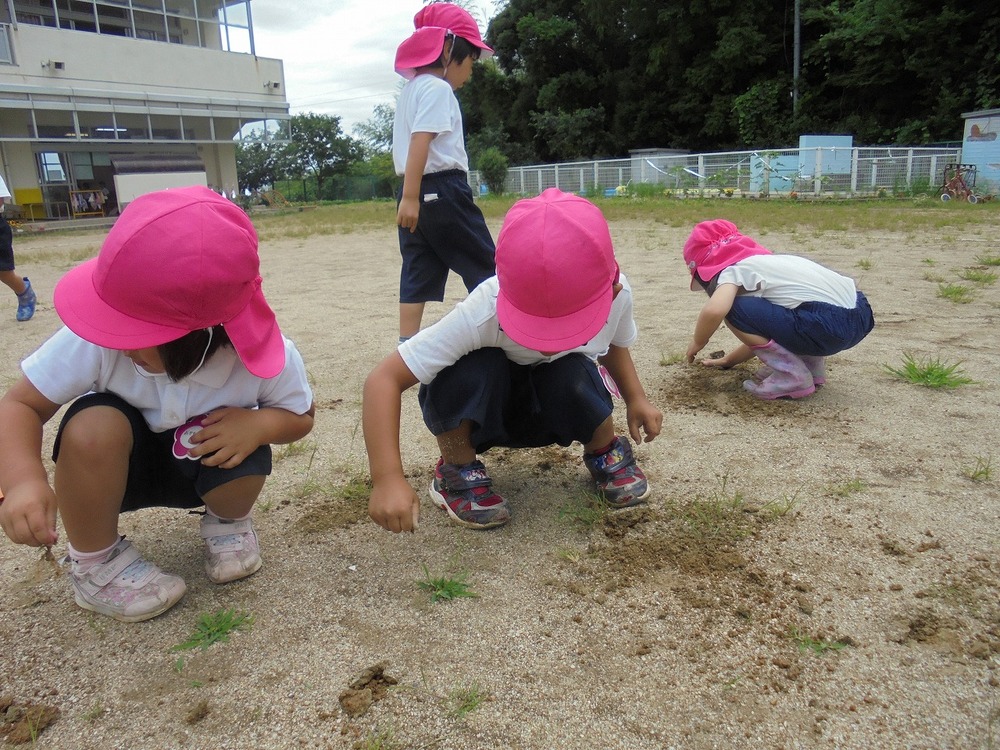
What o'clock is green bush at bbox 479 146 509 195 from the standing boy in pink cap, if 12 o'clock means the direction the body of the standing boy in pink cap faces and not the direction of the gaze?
The green bush is roughly at 9 o'clock from the standing boy in pink cap.

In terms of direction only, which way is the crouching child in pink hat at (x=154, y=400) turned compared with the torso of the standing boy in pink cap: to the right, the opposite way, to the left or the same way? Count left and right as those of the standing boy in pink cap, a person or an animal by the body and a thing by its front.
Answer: to the right

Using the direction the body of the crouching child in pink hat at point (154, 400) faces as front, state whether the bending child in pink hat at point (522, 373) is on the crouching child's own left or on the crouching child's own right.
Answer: on the crouching child's own left

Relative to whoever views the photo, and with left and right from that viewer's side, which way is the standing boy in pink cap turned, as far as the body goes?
facing to the right of the viewer

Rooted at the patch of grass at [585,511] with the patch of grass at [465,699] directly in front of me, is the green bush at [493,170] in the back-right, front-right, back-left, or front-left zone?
back-right

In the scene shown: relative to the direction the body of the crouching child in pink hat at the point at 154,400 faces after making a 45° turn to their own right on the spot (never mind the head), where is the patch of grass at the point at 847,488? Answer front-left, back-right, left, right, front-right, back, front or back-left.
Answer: back-left

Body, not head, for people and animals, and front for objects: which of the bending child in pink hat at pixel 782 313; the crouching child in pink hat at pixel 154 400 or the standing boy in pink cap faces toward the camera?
the crouching child in pink hat

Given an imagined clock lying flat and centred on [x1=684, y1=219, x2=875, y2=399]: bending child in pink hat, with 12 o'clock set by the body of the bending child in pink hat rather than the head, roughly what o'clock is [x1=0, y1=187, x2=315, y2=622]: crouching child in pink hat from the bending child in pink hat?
The crouching child in pink hat is roughly at 10 o'clock from the bending child in pink hat.

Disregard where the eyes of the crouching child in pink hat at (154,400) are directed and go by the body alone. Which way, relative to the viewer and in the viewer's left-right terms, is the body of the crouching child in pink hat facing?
facing the viewer

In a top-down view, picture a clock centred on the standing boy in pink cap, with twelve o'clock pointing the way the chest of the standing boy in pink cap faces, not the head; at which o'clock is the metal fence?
The metal fence is roughly at 10 o'clock from the standing boy in pink cap.

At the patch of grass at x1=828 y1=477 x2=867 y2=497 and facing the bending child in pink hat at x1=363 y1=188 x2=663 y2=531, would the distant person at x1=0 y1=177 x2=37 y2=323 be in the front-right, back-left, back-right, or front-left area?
front-right

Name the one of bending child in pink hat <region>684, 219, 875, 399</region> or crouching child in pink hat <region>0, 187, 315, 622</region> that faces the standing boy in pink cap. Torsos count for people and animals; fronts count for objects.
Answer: the bending child in pink hat

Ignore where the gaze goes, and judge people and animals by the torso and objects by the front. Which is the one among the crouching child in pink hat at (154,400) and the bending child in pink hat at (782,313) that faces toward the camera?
the crouching child in pink hat

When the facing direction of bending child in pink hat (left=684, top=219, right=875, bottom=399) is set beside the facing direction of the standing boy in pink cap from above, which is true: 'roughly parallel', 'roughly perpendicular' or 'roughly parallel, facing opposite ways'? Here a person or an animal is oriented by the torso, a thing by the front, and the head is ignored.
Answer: roughly parallel, facing opposite ways

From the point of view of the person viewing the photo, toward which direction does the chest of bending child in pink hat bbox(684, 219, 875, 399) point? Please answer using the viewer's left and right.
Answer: facing to the left of the viewer

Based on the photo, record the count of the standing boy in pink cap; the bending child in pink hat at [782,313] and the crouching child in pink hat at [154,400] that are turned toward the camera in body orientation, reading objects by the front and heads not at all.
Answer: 1
